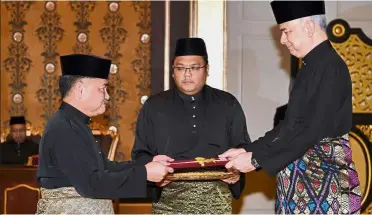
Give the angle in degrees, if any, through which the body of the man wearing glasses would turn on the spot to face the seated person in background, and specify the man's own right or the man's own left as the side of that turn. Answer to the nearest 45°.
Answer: approximately 135° to the man's own right

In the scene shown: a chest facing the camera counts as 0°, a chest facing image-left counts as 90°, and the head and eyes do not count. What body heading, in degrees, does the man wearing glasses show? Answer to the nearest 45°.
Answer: approximately 0°

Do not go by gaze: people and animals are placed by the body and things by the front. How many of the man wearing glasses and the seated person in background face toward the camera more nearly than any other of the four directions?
2

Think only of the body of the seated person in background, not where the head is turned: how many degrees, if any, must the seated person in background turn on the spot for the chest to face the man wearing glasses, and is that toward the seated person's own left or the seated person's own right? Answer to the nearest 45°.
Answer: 0° — they already face them
